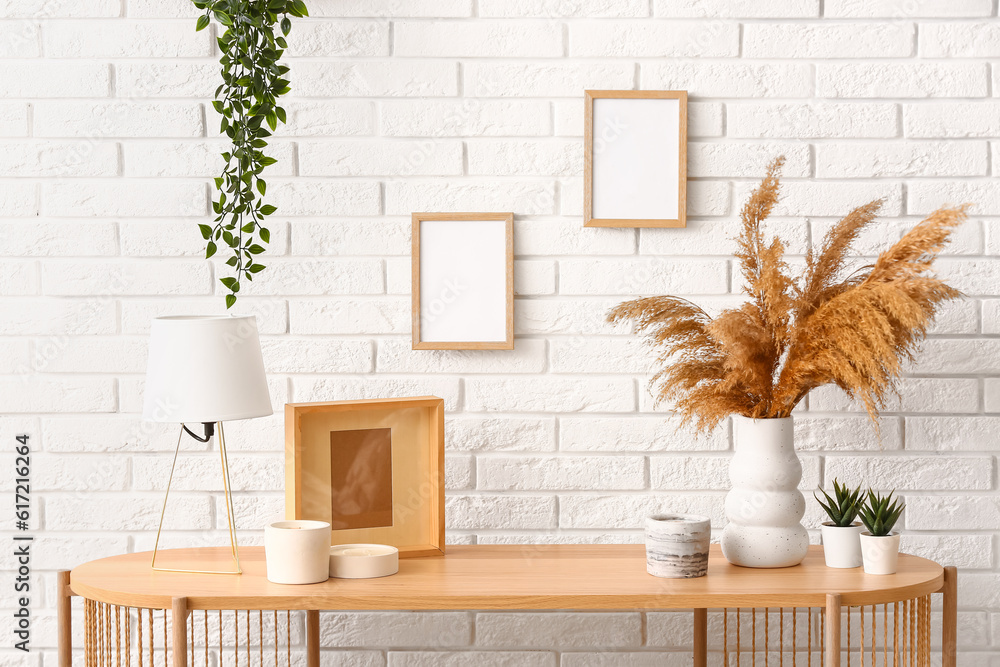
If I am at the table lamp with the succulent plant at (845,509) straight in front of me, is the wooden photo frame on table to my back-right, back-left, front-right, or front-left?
front-left

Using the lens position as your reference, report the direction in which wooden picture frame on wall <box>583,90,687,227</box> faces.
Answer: facing the viewer

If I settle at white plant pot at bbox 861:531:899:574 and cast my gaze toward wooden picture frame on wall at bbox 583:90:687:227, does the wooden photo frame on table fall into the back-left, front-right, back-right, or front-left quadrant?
front-left
